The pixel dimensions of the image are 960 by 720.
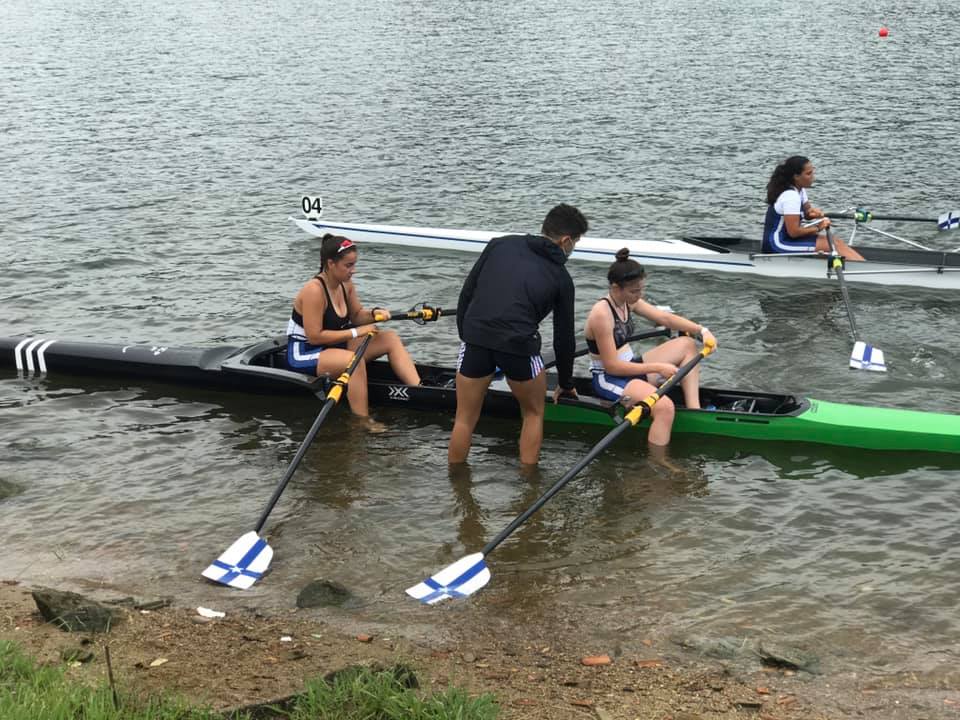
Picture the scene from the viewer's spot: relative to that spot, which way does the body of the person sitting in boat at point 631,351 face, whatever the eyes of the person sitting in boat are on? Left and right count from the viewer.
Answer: facing the viewer and to the right of the viewer

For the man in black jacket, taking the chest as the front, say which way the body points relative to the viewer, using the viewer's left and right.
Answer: facing away from the viewer and to the right of the viewer

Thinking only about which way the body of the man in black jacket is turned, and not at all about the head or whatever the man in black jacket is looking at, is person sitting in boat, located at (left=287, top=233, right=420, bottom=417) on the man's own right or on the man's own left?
on the man's own left

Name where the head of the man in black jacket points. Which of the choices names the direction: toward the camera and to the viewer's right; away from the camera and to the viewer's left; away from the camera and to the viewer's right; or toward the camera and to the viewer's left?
away from the camera and to the viewer's right

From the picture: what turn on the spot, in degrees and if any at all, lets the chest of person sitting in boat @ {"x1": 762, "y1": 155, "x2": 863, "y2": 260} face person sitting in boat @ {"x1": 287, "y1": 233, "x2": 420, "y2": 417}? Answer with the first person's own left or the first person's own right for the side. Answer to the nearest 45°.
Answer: approximately 135° to the first person's own right

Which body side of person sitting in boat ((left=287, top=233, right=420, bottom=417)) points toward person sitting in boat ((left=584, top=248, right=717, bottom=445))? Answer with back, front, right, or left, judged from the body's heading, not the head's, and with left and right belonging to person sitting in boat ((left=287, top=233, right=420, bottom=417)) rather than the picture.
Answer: front

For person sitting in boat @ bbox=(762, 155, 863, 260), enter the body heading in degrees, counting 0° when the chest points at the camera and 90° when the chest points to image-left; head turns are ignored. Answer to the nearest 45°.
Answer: approximately 270°

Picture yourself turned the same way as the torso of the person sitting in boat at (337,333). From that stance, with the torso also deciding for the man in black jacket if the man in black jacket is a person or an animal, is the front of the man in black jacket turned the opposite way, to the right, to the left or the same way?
to the left

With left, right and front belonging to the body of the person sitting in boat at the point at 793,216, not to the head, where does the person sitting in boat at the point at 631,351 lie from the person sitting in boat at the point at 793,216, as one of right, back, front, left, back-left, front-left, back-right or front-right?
right

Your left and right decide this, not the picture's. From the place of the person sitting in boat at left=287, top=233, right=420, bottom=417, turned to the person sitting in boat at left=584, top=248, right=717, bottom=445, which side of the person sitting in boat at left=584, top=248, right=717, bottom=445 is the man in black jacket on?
right

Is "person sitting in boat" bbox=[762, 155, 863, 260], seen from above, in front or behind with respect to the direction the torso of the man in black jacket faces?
in front

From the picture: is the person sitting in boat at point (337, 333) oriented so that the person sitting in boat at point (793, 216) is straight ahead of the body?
no

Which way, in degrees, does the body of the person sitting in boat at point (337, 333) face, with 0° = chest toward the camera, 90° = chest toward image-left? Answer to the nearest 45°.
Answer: approximately 315°

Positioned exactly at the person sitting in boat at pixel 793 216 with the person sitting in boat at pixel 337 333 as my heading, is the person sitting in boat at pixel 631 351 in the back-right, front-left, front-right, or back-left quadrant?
front-left
